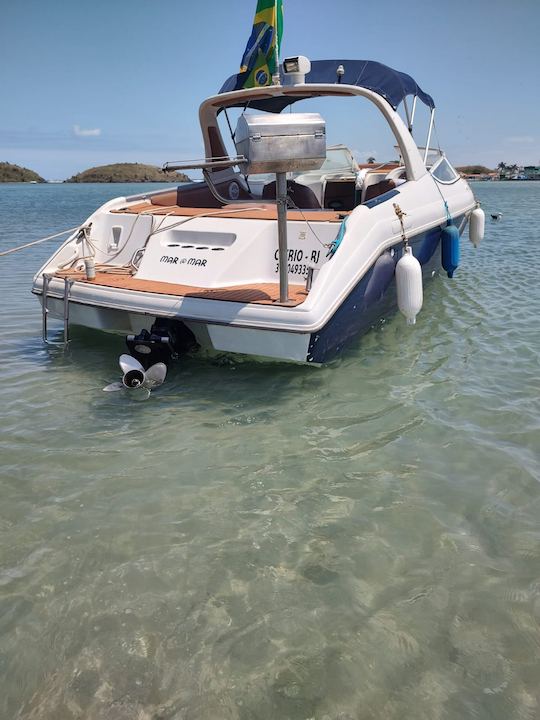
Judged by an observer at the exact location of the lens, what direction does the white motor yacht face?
facing away from the viewer and to the right of the viewer
